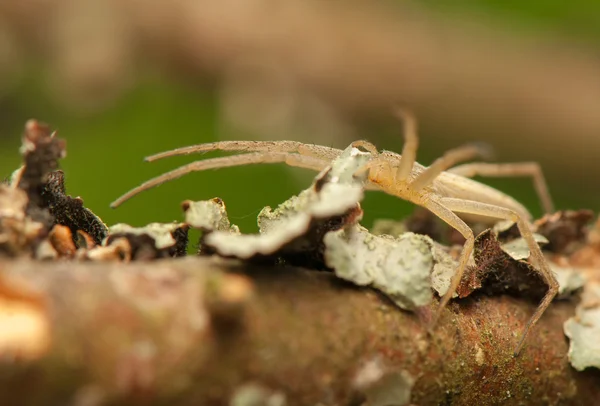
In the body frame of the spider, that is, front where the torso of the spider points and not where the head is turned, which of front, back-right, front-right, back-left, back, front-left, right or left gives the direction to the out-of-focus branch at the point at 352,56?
right

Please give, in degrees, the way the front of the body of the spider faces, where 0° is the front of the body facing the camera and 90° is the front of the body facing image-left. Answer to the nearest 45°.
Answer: approximately 90°
